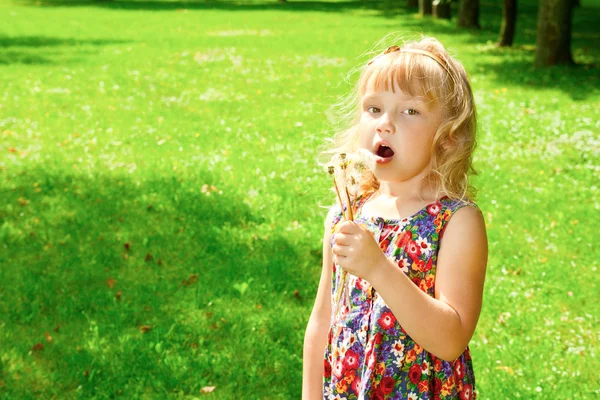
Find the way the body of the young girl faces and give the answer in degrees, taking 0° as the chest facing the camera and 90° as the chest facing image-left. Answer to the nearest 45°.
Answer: approximately 45°
